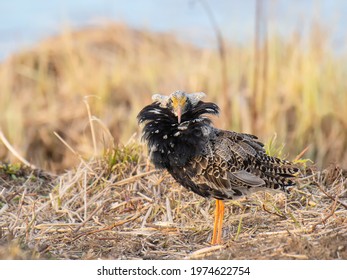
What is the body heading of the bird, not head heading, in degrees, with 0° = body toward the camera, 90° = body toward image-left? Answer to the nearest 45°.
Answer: approximately 90°
